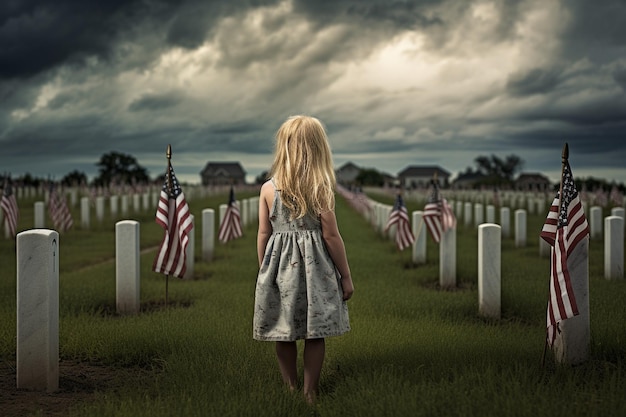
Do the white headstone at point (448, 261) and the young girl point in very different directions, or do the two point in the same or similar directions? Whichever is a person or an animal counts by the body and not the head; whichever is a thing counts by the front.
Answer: very different directions

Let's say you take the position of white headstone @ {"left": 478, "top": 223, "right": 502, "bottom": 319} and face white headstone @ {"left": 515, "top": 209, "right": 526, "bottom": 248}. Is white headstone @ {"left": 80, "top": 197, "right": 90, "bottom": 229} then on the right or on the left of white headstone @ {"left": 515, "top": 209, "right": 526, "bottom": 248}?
left

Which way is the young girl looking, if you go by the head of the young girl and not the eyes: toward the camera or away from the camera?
away from the camera

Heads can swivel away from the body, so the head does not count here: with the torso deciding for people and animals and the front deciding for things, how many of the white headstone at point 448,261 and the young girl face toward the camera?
1

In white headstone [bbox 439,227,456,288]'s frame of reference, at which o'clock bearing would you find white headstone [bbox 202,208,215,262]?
white headstone [bbox 202,208,215,262] is roughly at 4 o'clock from white headstone [bbox 439,227,456,288].

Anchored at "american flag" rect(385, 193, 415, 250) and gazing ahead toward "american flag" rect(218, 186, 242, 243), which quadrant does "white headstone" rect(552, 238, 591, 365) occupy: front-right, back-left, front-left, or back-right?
back-left

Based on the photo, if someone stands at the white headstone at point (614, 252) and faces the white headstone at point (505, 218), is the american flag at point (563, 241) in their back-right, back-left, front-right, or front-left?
back-left

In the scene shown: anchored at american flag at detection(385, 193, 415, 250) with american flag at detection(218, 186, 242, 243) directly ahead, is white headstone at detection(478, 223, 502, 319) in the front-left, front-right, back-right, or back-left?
back-left

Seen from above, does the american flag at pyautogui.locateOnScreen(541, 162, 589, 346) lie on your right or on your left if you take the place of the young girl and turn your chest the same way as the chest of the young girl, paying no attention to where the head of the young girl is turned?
on your right

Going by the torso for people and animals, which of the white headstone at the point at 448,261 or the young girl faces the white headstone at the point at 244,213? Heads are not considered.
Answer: the young girl

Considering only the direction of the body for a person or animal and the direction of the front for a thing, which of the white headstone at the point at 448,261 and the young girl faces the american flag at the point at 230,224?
the young girl

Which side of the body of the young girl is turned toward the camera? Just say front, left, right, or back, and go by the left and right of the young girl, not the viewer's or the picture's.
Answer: back

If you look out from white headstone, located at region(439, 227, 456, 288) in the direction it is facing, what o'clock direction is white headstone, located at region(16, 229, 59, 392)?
white headstone, located at region(16, 229, 59, 392) is roughly at 1 o'clock from white headstone, located at region(439, 227, 456, 288).
